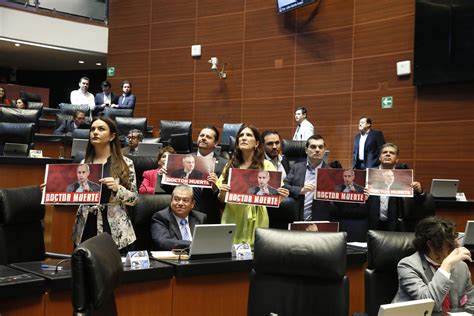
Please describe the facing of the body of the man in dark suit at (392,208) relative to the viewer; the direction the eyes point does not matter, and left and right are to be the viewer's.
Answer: facing the viewer

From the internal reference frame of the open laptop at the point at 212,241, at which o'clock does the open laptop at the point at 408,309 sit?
the open laptop at the point at 408,309 is roughly at 5 o'clock from the open laptop at the point at 212,241.

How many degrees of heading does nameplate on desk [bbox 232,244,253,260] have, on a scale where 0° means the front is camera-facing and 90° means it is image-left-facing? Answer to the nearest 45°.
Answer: approximately 0°

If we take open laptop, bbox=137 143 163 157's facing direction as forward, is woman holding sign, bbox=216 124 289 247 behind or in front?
behind

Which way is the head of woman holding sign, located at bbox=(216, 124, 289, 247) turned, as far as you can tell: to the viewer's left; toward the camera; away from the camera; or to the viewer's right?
toward the camera

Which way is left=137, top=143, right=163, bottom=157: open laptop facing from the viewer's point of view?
away from the camera

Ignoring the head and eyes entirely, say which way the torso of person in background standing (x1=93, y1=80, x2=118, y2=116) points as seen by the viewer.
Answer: toward the camera

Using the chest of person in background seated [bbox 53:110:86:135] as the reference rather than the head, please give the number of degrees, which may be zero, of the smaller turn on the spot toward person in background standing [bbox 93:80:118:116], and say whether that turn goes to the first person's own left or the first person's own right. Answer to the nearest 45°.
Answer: approximately 135° to the first person's own left

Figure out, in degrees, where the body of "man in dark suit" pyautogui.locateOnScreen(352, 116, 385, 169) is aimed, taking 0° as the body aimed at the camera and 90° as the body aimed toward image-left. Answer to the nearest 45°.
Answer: approximately 45°

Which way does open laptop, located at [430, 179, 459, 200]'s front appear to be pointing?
away from the camera

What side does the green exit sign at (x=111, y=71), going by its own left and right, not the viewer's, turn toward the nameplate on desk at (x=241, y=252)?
front

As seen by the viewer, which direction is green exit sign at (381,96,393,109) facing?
toward the camera

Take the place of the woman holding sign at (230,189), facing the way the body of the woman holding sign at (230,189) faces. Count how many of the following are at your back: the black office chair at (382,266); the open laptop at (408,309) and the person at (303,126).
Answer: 1

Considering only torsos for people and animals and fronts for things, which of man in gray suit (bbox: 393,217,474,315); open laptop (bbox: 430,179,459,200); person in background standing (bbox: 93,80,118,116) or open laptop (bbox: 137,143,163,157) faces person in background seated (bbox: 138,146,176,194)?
person in background standing (bbox: 93,80,118,116)

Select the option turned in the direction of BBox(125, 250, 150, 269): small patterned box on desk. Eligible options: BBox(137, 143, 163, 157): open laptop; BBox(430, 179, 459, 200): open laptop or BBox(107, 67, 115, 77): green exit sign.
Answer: the green exit sign

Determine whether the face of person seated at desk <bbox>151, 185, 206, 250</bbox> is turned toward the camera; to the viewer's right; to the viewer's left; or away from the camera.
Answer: toward the camera

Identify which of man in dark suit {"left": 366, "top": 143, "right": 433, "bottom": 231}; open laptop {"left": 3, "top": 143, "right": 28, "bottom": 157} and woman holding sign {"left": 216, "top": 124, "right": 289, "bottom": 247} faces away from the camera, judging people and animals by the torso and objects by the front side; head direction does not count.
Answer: the open laptop

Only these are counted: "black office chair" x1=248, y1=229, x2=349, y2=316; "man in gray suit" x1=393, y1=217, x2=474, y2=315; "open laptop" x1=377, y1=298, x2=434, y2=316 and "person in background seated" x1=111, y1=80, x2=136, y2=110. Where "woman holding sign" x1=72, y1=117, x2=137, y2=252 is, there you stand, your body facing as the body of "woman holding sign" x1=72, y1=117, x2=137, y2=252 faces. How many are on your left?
3
